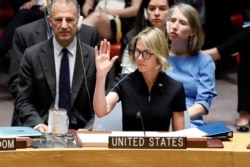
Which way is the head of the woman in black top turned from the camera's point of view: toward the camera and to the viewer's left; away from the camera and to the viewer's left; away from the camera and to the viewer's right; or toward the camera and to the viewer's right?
toward the camera and to the viewer's left

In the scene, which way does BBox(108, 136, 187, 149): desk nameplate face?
toward the camera

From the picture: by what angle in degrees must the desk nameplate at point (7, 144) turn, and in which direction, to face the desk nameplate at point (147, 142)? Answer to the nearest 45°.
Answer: approximately 90° to its left

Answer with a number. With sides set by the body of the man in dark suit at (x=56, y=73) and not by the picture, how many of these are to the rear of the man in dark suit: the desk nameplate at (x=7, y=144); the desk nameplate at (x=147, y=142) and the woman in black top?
0

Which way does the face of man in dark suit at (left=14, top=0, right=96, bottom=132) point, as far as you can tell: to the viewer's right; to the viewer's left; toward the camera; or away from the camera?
toward the camera

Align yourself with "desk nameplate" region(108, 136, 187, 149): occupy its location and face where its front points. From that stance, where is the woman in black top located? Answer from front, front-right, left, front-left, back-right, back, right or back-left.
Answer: back

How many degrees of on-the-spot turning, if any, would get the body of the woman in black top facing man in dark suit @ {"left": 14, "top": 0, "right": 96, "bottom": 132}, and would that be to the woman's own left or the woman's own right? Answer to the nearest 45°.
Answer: approximately 135° to the woman's own right

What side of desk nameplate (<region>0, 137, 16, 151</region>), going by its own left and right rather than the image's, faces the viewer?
front

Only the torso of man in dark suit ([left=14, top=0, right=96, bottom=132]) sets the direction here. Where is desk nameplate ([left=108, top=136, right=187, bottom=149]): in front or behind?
in front

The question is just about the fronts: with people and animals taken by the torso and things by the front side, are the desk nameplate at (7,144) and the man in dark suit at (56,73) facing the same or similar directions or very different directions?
same or similar directions

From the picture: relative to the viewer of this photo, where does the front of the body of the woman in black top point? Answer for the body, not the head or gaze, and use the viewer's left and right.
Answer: facing the viewer

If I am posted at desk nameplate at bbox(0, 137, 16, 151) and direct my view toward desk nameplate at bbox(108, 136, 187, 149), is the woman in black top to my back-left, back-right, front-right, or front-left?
front-left

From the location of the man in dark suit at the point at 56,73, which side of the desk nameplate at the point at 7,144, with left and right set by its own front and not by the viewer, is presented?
back
